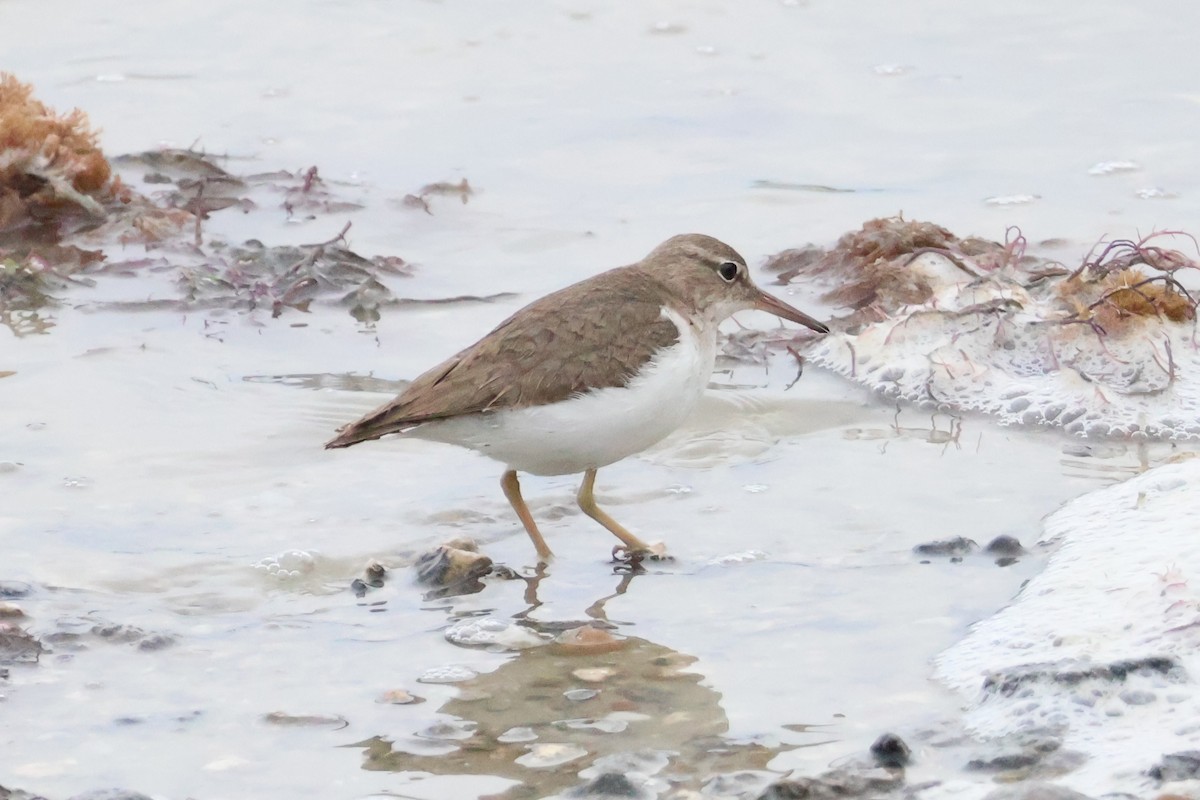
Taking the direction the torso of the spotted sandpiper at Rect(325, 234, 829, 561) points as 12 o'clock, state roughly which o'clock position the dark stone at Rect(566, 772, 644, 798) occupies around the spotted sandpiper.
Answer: The dark stone is roughly at 3 o'clock from the spotted sandpiper.

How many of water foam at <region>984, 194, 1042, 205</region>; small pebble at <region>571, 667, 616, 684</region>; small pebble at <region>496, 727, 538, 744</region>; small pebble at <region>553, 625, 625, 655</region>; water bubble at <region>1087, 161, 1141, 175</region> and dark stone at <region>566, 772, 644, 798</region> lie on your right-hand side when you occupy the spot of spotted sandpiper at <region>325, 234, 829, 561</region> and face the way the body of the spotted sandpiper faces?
4

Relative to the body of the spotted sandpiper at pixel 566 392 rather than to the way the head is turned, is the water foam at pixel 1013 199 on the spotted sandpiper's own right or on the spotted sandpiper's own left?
on the spotted sandpiper's own left

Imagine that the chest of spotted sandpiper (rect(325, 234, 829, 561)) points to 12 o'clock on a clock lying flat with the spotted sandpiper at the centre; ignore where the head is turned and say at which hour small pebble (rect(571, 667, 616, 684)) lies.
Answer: The small pebble is roughly at 3 o'clock from the spotted sandpiper.

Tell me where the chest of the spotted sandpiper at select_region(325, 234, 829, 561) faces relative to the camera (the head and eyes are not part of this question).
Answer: to the viewer's right

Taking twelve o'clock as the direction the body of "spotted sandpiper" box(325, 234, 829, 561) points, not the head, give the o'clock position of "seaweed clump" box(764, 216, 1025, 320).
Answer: The seaweed clump is roughly at 10 o'clock from the spotted sandpiper.

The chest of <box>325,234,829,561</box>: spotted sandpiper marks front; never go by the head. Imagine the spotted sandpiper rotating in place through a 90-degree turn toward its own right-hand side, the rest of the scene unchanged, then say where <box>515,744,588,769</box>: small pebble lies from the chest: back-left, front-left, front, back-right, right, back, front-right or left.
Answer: front

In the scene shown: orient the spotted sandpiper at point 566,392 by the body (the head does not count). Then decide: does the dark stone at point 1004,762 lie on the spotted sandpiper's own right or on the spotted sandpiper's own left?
on the spotted sandpiper's own right

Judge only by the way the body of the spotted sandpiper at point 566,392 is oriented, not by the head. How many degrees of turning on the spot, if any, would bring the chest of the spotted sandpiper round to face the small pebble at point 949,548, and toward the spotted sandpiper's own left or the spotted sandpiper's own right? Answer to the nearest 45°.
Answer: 0° — it already faces it

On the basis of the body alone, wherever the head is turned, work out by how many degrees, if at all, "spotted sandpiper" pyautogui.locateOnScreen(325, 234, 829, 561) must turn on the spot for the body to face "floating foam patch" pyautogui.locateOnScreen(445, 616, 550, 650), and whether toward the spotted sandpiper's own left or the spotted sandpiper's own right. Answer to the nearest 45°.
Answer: approximately 90° to the spotted sandpiper's own right

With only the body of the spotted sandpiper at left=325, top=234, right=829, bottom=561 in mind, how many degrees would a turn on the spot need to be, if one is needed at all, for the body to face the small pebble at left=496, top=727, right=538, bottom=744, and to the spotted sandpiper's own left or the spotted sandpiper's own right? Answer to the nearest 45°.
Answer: approximately 90° to the spotted sandpiper's own right

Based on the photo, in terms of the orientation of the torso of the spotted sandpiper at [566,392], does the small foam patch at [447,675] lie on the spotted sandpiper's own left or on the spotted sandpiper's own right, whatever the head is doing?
on the spotted sandpiper's own right

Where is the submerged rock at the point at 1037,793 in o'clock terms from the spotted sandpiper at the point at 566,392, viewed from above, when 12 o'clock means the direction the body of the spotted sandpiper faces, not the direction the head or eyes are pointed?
The submerged rock is roughly at 2 o'clock from the spotted sandpiper.

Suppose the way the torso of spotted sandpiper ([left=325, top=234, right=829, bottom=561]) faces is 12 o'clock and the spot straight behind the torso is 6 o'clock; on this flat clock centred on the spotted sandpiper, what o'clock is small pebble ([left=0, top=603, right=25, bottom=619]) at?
The small pebble is roughly at 5 o'clock from the spotted sandpiper.
